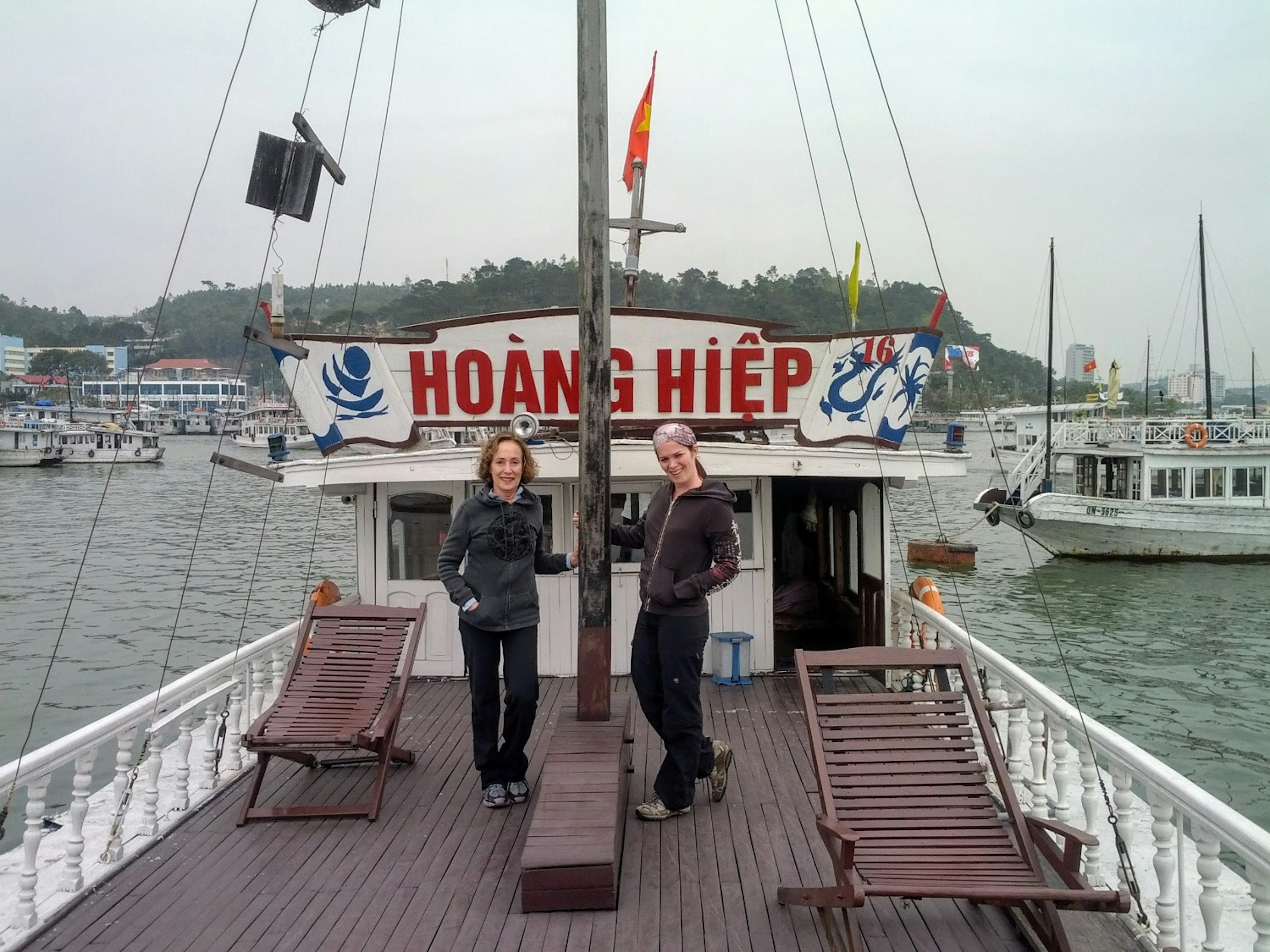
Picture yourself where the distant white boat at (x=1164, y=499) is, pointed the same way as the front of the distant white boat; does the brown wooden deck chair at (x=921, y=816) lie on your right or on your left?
on your left

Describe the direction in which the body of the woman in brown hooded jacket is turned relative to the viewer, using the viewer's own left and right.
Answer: facing the viewer and to the left of the viewer

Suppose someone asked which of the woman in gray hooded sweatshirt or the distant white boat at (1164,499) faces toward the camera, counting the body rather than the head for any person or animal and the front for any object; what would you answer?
the woman in gray hooded sweatshirt

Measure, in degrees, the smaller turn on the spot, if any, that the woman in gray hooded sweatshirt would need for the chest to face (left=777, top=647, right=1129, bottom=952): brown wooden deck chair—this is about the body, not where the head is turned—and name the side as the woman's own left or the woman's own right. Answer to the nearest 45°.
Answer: approximately 45° to the woman's own left

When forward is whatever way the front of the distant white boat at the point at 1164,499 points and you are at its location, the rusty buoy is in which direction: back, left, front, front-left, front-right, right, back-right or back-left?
front-left

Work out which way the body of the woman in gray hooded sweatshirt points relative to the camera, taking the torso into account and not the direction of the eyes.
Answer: toward the camera

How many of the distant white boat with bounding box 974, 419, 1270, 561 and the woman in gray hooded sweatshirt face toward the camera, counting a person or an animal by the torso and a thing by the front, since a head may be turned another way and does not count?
1

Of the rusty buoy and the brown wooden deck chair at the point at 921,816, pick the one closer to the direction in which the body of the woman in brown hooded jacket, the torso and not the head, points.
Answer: the brown wooden deck chair

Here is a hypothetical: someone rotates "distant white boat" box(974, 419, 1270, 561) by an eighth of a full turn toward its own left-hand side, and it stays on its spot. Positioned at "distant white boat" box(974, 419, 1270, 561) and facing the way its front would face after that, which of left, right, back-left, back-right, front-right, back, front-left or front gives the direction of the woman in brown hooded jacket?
front-left

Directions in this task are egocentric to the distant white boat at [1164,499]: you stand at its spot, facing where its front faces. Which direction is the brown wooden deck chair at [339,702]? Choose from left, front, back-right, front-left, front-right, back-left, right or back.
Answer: left

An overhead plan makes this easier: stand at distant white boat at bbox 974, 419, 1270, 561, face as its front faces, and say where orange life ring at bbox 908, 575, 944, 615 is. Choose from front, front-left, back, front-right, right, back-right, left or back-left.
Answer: left

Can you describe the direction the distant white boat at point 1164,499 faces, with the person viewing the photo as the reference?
facing to the left of the viewer
